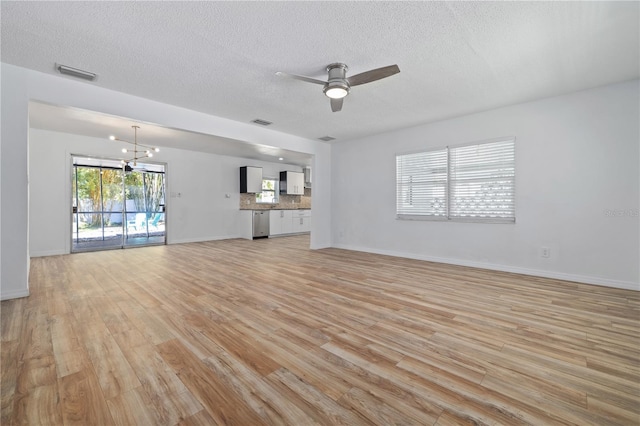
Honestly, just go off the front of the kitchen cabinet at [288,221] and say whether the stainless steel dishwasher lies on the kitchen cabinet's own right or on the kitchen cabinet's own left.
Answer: on the kitchen cabinet's own right

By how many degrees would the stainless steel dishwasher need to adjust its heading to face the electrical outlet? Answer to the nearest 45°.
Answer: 0° — it already faces it

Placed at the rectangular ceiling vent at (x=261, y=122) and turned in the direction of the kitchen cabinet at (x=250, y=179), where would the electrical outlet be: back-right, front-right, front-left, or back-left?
back-right

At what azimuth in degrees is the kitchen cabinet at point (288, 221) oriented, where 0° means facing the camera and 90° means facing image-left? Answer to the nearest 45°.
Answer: approximately 315°

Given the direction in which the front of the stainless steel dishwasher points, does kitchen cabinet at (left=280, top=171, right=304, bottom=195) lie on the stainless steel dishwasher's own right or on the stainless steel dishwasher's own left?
on the stainless steel dishwasher's own left

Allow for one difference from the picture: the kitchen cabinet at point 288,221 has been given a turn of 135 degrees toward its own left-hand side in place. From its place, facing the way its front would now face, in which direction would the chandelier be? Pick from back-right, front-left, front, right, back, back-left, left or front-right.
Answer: back-left

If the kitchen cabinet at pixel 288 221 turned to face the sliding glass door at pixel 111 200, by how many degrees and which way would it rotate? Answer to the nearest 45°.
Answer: approximately 135° to its right

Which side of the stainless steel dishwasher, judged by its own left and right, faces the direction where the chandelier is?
right
